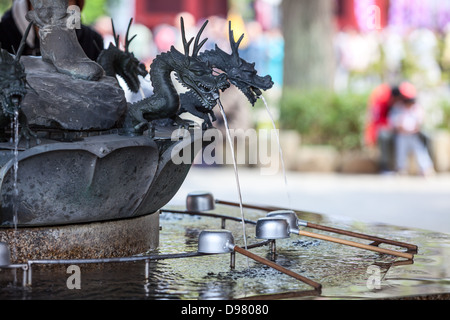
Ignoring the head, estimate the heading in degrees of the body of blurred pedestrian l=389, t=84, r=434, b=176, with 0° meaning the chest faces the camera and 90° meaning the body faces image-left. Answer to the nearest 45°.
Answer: approximately 0°

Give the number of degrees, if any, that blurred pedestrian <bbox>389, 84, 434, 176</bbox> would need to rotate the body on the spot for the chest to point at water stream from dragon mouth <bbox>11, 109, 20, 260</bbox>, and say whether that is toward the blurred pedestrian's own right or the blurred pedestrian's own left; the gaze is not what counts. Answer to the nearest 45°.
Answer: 0° — they already face it

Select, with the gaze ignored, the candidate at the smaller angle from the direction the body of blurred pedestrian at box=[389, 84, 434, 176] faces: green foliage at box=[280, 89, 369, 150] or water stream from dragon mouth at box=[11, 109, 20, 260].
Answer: the water stream from dragon mouth

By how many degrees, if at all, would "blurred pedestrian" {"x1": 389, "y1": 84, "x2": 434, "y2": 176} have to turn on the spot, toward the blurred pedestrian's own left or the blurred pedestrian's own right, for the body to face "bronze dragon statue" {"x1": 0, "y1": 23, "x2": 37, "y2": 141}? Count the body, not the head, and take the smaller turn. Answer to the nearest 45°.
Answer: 0° — they already face it

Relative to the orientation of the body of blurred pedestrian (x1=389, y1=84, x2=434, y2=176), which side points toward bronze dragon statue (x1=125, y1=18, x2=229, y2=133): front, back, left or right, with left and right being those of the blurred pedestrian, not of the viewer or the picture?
front
